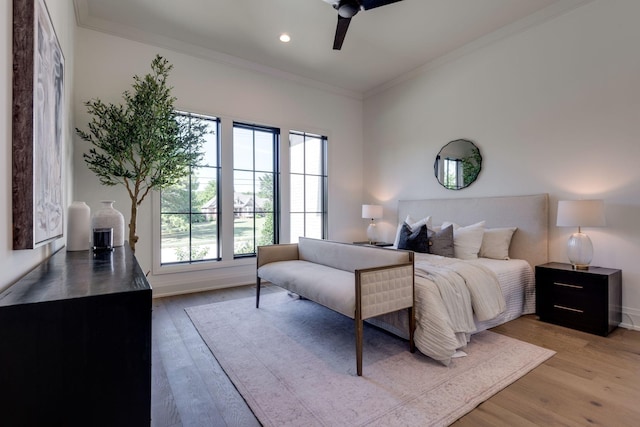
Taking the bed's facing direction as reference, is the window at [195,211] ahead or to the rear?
ahead

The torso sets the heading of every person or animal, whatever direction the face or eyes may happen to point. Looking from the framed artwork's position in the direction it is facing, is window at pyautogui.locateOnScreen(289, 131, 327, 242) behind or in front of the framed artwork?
in front

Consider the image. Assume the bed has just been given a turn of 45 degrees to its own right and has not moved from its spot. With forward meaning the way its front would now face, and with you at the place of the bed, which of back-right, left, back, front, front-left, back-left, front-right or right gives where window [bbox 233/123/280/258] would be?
front

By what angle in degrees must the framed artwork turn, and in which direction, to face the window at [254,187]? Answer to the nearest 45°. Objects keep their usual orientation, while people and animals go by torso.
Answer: approximately 45° to its left

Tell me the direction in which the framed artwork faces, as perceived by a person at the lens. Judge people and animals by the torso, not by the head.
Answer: facing to the right of the viewer

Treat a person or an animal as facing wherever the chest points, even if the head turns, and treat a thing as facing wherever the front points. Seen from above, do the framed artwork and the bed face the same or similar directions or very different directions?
very different directions

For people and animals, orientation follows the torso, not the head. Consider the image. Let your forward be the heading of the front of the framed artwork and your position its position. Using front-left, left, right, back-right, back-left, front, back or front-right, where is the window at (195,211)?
front-left

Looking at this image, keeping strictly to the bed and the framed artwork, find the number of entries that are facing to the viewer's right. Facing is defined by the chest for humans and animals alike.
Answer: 1

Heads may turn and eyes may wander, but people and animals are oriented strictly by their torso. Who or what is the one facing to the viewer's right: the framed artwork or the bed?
the framed artwork

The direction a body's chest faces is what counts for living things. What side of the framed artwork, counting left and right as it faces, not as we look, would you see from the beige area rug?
front

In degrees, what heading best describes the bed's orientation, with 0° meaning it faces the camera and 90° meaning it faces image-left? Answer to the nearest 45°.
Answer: approximately 45°

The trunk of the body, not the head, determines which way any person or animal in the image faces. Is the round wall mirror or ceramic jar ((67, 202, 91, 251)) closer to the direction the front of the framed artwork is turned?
the round wall mirror

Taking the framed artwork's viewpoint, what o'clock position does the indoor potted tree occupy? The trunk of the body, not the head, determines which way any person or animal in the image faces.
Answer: The indoor potted tree is roughly at 10 o'clock from the framed artwork.

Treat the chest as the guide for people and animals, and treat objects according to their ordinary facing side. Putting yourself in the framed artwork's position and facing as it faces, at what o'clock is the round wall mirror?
The round wall mirror is roughly at 12 o'clock from the framed artwork.
